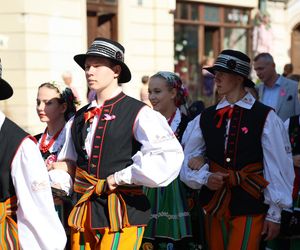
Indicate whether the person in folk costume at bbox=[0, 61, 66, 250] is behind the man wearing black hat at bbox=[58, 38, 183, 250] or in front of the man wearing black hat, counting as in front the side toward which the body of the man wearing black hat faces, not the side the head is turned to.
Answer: in front

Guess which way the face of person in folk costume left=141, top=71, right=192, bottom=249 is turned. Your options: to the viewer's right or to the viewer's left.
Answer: to the viewer's left

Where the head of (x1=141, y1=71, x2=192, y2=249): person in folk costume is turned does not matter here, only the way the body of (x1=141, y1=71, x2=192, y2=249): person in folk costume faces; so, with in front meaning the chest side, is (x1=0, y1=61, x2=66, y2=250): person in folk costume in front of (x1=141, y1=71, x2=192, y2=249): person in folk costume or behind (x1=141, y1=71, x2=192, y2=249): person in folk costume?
in front

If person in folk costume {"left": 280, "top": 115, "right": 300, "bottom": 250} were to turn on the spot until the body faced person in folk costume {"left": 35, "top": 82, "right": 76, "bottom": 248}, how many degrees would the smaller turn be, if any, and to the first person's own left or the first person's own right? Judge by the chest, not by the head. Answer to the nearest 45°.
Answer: approximately 45° to the first person's own right

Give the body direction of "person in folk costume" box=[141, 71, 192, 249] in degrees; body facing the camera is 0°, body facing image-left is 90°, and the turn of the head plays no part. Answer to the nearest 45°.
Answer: approximately 45°
